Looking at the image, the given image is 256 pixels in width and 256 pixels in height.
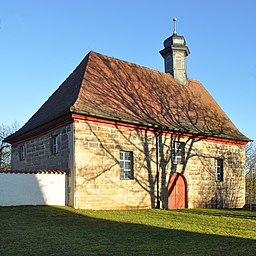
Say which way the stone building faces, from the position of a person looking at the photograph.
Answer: facing the viewer and to the right of the viewer

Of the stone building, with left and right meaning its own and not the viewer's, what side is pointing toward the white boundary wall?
right
